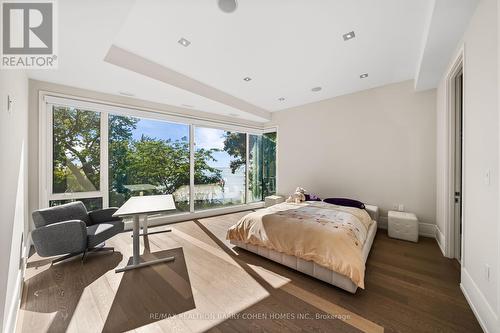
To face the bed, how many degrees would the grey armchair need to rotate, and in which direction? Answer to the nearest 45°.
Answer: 0° — it already faces it

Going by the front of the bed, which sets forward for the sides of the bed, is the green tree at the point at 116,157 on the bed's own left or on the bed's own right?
on the bed's own right

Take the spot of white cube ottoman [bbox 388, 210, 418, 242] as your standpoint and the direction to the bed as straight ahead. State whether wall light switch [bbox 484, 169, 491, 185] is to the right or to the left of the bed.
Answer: left

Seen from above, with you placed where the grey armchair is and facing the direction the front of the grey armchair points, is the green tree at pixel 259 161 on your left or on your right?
on your left

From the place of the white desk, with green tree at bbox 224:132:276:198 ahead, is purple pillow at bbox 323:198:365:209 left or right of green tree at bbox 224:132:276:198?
right

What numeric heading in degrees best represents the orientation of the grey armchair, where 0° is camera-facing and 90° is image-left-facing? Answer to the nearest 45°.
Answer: approximately 315°
